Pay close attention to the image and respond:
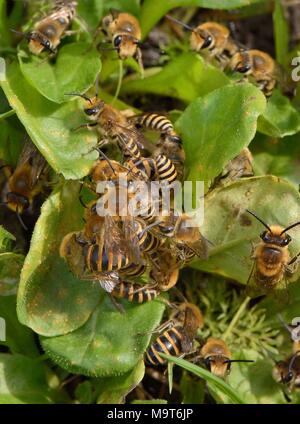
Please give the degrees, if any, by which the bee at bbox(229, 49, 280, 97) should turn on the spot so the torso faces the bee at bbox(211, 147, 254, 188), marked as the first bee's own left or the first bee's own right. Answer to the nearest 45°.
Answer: approximately 90° to the first bee's own left

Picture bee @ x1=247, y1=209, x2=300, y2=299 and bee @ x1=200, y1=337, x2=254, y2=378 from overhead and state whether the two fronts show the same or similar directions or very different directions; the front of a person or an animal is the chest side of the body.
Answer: very different directions

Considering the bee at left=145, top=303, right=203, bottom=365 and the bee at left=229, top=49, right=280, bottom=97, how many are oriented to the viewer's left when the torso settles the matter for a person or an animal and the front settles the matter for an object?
1

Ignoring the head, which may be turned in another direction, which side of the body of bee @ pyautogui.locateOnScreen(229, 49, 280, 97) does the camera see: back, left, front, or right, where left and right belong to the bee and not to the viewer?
left

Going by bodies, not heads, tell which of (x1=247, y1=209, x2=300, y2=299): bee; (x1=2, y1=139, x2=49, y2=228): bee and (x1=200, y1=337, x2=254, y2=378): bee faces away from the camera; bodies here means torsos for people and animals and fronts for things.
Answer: (x1=247, y1=209, x2=300, y2=299): bee

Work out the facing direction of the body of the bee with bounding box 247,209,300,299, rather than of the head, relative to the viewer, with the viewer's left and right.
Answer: facing away from the viewer

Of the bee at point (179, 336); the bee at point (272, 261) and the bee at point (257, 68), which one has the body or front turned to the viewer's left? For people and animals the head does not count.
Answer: the bee at point (257, 68)

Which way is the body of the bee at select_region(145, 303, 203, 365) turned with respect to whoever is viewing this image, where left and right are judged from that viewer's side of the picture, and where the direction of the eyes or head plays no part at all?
facing away from the viewer and to the right of the viewer

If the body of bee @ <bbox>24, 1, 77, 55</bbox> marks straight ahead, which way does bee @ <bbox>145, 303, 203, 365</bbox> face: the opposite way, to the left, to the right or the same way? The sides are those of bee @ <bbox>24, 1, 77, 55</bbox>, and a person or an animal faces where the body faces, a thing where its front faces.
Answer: the opposite way

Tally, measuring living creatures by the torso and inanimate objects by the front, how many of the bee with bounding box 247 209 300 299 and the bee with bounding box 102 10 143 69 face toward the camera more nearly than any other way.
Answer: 1

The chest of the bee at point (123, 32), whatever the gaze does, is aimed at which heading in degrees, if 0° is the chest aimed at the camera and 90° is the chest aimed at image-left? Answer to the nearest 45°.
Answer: approximately 0°
